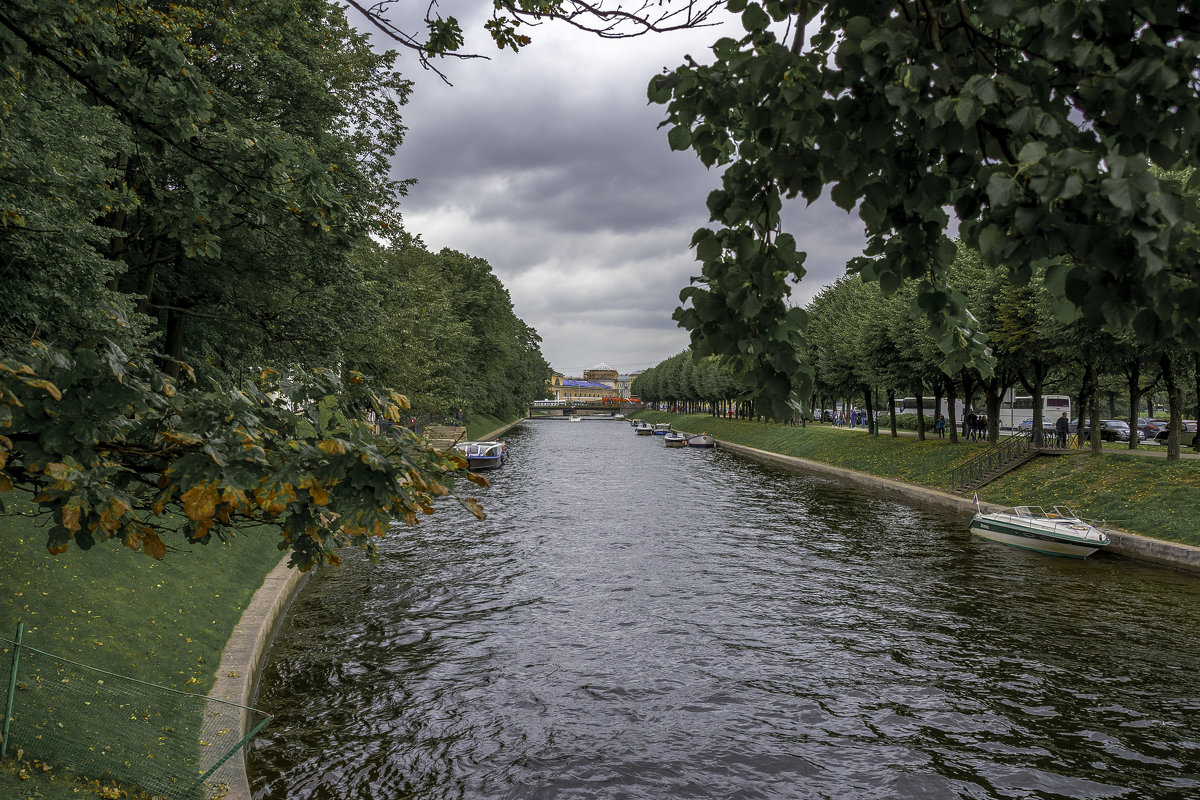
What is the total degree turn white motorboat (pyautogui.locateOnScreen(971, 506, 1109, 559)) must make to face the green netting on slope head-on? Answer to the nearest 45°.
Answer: approximately 45° to its right

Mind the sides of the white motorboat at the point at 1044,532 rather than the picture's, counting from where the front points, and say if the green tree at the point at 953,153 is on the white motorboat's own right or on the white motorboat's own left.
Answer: on the white motorboat's own right

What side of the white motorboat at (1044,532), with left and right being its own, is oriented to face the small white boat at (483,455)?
back

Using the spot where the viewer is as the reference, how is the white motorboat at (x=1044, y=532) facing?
facing the viewer and to the right of the viewer
